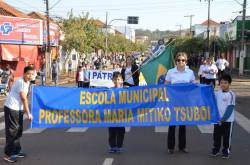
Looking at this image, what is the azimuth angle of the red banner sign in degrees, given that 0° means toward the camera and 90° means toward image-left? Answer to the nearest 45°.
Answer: approximately 315°

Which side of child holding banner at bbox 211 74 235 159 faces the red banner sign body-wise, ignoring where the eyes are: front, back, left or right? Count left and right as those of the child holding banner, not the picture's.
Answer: right

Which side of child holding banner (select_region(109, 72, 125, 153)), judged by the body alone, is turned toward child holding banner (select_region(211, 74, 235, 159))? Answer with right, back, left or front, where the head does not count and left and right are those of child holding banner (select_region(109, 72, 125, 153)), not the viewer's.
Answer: left

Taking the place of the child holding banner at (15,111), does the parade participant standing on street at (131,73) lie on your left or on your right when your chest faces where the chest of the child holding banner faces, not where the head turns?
on your left

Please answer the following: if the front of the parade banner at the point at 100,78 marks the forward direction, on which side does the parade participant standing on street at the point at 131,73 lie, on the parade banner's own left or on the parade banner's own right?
on the parade banner's own left

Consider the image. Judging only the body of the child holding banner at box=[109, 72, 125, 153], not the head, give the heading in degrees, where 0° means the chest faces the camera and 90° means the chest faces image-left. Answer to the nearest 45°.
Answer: approximately 0°

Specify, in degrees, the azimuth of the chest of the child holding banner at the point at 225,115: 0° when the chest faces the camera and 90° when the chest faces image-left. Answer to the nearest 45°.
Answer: approximately 45°
